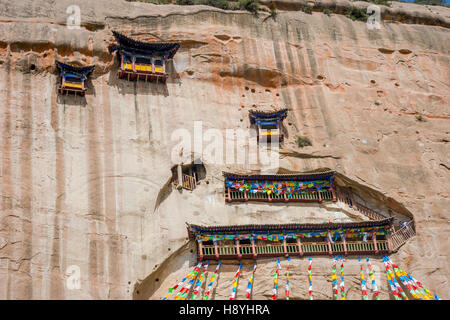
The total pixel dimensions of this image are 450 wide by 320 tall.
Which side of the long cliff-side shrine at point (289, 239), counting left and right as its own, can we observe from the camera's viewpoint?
front

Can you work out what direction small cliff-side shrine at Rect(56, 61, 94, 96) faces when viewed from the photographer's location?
facing the viewer

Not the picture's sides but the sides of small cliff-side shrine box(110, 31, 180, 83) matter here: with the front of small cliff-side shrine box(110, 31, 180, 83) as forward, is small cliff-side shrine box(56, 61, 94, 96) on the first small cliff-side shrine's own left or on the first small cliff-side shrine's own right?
on the first small cliff-side shrine's own right

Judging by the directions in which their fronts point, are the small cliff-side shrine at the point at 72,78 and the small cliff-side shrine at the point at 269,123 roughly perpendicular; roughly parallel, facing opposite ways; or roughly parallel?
roughly parallel

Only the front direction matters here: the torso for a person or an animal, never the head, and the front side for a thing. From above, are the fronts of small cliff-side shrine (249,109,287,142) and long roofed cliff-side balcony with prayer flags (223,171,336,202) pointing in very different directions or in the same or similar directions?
same or similar directions

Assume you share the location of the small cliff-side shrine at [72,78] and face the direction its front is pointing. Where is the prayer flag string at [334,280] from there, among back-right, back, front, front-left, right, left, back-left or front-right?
left

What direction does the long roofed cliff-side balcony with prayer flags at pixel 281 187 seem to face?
toward the camera

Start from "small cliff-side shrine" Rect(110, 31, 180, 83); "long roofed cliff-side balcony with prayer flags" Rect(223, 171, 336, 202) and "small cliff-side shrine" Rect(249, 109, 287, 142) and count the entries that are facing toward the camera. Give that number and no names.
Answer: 3

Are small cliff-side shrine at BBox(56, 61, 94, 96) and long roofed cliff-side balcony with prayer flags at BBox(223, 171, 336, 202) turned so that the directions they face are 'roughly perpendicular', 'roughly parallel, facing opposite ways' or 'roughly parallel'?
roughly parallel

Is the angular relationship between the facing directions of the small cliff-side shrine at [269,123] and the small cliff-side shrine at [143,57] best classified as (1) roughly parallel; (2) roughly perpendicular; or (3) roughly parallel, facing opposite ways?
roughly parallel

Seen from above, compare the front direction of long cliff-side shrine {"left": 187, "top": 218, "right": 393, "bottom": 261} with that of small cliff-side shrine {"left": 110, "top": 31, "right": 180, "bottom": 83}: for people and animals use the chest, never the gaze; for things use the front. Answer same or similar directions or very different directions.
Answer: same or similar directions
